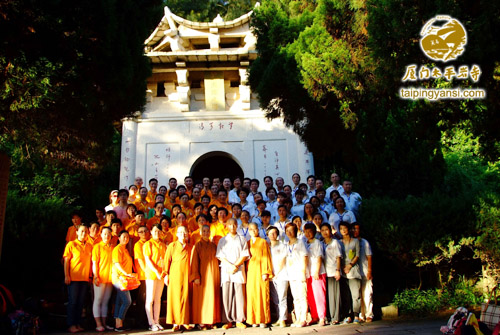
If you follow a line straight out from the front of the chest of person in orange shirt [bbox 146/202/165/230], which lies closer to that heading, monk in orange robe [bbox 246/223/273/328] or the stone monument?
the monk in orange robe

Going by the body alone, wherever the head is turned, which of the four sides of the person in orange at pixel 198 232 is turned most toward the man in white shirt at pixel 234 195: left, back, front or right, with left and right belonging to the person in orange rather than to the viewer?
back

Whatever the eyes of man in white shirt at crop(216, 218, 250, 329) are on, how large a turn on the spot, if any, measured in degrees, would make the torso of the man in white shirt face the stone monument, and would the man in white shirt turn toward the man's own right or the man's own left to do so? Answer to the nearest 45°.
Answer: approximately 180°

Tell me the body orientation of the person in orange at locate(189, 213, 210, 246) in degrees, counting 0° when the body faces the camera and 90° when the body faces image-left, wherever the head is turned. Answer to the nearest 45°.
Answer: approximately 0°

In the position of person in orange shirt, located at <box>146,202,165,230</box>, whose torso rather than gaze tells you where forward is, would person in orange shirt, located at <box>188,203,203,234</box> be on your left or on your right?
on your left
